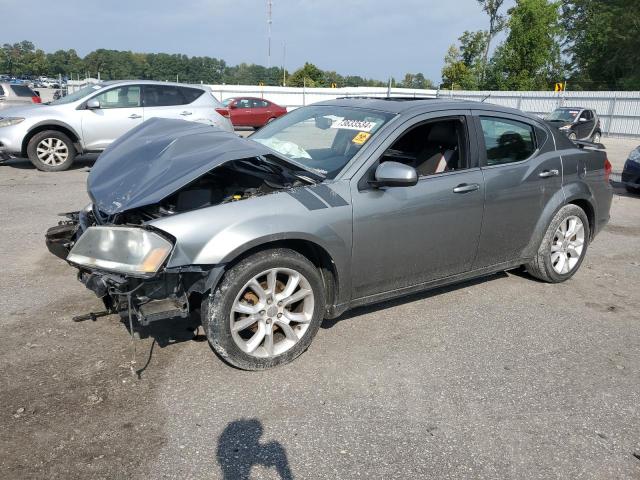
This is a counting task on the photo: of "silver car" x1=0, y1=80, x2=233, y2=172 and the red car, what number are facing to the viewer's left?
2

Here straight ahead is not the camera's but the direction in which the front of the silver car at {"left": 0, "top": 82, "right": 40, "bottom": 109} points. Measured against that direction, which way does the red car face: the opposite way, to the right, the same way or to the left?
the same way

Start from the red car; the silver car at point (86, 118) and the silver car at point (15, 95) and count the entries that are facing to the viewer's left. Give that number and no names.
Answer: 3

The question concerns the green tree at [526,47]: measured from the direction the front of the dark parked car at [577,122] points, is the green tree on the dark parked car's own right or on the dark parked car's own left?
on the dark parked car's own right

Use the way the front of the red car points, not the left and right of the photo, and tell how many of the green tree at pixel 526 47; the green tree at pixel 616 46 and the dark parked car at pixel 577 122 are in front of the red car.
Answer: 0

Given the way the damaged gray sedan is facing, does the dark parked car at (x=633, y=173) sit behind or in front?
behind

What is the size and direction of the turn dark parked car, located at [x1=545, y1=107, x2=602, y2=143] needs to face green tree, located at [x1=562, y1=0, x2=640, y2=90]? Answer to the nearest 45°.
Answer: approximately 135° to its right

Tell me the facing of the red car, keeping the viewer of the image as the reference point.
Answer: facing to the left of the viewer

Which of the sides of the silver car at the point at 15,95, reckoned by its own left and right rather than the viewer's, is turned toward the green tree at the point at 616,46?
back

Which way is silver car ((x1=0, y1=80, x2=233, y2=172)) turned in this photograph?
to the viewer's left

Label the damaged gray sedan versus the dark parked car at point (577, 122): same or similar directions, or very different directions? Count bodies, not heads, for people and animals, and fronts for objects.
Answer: same or similar directions

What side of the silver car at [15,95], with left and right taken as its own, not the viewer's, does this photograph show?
left

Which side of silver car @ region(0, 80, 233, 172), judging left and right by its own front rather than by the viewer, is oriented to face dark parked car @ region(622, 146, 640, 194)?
back

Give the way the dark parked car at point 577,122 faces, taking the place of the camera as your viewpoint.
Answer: facing the viewer and to the left of the viewer

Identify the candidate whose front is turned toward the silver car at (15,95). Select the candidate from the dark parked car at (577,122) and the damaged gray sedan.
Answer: the dark parked car
